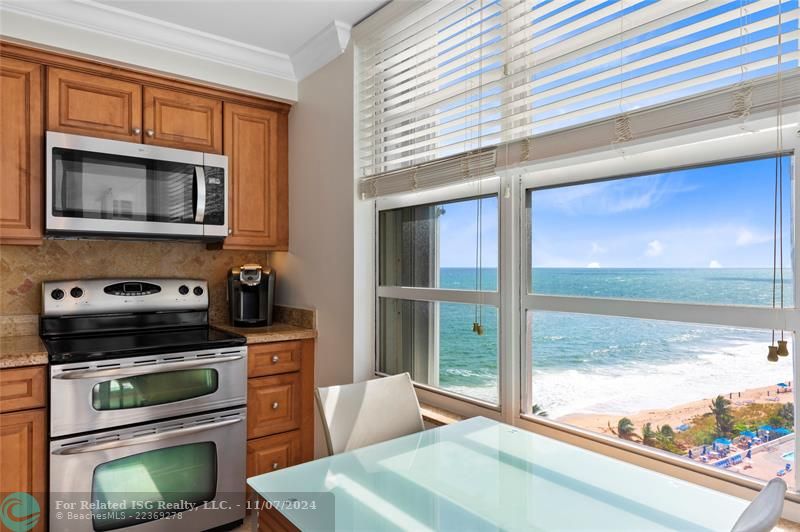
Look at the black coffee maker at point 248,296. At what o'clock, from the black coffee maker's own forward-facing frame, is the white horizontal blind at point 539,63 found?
The white horizontal blind is roughly at 11 o'clock from the black coffee maker.

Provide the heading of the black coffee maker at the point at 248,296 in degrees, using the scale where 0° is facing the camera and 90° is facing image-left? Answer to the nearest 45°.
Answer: approximately 0°

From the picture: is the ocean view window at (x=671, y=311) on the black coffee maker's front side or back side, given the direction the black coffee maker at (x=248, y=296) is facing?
on the front side

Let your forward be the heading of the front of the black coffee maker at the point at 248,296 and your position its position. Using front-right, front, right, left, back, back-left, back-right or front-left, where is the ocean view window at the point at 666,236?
front-left
